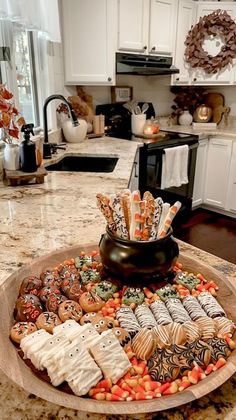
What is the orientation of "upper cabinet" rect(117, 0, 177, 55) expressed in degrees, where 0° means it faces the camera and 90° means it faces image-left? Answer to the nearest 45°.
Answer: approximately 315°

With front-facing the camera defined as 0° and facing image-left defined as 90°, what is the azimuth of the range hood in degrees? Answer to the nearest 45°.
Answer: approximately 315°

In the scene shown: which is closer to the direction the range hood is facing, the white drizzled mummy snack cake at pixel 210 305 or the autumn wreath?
the white drizzled mummy snack cake

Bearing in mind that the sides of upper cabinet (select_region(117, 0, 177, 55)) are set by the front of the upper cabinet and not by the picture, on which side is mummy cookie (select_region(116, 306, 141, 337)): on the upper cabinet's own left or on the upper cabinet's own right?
on the upper cabinet's own right

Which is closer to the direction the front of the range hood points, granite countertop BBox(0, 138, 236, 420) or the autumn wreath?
the granite countertop
